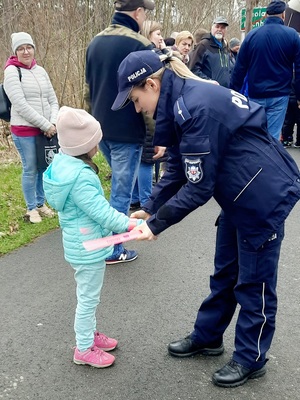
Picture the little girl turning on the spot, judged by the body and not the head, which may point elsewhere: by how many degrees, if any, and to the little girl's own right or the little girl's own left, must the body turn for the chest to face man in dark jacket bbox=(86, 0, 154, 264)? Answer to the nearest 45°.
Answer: approximately 90° to the little girl's own left

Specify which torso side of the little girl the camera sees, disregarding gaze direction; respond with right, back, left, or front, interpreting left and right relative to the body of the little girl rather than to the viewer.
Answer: right

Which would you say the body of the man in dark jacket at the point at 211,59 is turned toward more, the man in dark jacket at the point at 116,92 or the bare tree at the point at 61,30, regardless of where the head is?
the man in dark jacket

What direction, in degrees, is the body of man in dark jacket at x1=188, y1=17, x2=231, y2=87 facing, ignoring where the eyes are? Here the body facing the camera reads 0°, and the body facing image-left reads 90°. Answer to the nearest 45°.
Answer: approximately 315°

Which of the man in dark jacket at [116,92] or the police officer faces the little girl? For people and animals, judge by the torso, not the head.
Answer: the police officer

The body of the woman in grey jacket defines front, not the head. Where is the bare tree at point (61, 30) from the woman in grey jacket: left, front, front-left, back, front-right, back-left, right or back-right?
back-left

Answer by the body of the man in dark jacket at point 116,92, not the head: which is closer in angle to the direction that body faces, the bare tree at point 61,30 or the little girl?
the bare tree

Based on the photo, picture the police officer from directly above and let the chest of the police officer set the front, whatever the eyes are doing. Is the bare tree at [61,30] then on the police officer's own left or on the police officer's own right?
on the police officer's own right

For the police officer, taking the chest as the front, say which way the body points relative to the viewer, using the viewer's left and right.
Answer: facing to the left of the viewer

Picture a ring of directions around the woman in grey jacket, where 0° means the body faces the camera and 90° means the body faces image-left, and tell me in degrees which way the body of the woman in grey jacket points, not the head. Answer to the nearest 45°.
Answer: approximately 315°
